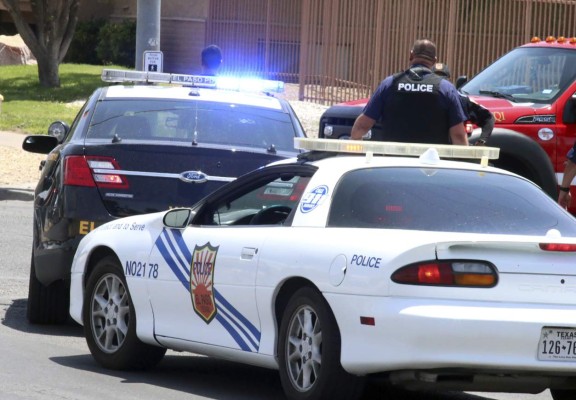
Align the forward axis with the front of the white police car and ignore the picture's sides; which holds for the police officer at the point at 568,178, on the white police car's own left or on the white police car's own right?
on the white police car's own right

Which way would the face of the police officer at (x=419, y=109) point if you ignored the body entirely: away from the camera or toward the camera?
away from the camera

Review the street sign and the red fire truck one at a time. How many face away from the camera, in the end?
0

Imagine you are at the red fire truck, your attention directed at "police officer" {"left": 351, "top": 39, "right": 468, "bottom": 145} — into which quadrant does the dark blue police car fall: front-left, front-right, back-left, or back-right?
front-right

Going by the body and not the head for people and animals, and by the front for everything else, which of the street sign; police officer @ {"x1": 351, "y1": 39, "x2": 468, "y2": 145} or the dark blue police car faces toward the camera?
the street sign

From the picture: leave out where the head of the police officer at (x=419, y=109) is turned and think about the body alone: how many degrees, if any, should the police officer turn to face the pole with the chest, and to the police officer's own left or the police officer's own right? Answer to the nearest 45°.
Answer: approximately 45° to the police officer's own left

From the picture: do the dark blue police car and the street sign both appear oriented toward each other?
yes

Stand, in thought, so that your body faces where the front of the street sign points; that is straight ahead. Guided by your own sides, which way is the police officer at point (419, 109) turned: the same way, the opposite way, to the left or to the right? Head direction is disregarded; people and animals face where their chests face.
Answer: the opposite way

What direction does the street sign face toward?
toward the camera

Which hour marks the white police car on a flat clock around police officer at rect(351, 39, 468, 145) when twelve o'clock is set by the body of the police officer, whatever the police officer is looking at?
The white police car is roughly at 6 o'clock from the police officer.

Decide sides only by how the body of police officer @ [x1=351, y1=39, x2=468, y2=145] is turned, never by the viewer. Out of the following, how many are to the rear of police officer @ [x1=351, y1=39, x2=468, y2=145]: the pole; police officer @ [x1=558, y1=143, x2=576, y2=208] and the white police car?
1

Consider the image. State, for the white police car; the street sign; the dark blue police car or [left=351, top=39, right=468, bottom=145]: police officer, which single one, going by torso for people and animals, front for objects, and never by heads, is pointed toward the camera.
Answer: the street sign

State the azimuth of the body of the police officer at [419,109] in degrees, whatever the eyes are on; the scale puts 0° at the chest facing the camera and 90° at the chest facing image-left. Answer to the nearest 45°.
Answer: approximately 180°

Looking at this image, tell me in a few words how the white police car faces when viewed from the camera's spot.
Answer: facing away from the viewer and to the left of the viewer

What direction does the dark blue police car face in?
away from the camera

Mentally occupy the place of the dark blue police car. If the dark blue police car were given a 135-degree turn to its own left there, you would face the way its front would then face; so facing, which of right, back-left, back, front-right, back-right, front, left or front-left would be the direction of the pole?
back-right

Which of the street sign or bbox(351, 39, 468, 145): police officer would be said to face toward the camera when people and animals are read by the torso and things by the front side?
the street sign
